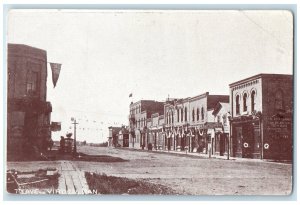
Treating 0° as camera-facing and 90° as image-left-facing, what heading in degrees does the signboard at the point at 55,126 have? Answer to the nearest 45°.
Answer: approximately 0°

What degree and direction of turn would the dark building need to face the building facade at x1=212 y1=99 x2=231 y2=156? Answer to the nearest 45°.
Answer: approximately 45° to its left

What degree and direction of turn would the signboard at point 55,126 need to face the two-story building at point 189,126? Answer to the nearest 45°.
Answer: approximately 90° to its left

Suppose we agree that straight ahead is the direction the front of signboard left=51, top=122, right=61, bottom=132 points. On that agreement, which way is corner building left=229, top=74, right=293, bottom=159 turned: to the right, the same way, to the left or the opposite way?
to the right

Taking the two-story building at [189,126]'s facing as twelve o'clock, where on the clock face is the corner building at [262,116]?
The corner building is roughly at 8 o'clock from the two-story building.

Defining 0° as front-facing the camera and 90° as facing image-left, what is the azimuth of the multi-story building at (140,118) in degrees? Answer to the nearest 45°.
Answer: approximately 45°
